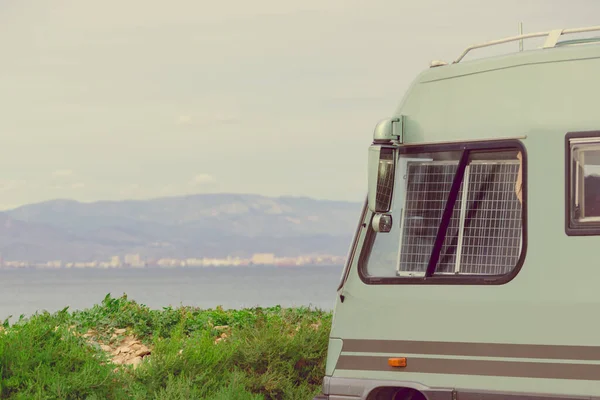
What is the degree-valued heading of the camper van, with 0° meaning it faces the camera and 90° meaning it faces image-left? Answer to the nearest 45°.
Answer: approximately 90°
